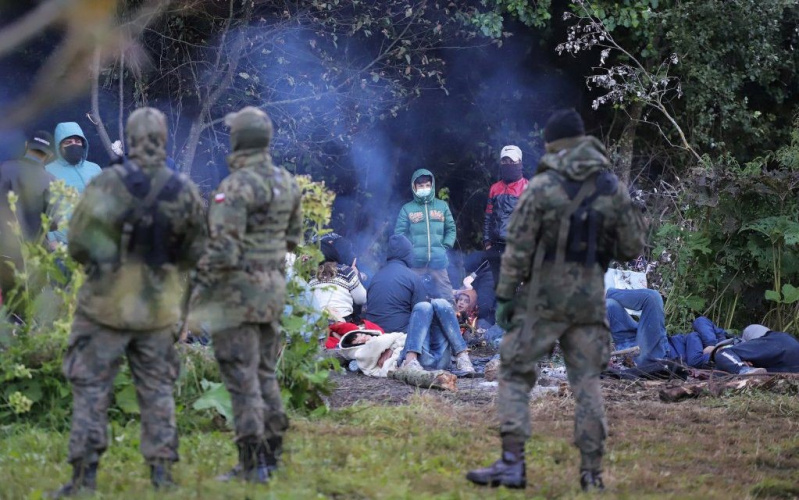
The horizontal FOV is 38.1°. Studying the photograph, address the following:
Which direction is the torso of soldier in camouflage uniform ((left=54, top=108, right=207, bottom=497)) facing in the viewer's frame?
away from the camera

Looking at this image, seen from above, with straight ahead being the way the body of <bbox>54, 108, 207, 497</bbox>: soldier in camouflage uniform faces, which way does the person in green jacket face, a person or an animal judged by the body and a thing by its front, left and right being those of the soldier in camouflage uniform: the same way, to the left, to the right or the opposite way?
the opposite way

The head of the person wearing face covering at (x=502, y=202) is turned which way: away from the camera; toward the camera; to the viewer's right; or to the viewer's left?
toward the camera

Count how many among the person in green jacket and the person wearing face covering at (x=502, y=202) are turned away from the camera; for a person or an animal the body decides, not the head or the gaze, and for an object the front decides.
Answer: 0

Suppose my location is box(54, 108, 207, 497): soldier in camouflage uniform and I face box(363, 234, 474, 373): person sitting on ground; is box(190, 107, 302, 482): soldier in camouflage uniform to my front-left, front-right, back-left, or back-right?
front-right

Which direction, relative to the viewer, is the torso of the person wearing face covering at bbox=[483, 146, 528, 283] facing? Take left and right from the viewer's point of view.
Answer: facing the viewer

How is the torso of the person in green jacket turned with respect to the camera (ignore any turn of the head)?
toward the camera

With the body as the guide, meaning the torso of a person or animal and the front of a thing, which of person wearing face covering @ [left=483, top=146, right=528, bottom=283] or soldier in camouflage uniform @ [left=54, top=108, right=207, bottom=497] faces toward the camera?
the person wearing face covering

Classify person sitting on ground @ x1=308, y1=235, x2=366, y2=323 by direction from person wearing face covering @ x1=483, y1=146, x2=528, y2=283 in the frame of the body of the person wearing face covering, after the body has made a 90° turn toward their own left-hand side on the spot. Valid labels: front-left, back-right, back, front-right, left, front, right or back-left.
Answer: back-right

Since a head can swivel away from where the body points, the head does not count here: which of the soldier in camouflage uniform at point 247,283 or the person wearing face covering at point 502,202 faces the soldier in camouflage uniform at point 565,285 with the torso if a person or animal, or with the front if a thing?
the person wearing face covering

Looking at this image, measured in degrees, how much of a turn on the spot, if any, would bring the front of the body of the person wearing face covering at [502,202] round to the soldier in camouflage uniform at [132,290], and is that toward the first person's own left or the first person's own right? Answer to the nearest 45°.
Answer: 0° — they already face them

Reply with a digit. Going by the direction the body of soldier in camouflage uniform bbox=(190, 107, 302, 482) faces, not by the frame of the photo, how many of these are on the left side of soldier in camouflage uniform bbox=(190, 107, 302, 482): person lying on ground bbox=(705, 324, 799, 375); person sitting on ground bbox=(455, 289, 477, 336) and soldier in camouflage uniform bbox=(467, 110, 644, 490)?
0

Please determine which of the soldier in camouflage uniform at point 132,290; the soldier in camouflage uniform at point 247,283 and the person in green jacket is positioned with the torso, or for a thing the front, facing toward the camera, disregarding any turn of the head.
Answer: the person in green jacket

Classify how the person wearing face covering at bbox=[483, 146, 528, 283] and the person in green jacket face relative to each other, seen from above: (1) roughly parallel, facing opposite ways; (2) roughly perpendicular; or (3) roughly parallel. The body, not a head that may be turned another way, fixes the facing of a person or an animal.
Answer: roughly parallel

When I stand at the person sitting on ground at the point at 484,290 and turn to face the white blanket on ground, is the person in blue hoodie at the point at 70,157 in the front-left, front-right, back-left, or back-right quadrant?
front-right

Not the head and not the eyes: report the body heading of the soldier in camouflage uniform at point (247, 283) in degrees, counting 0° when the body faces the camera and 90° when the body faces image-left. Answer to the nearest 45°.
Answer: approximately 135°

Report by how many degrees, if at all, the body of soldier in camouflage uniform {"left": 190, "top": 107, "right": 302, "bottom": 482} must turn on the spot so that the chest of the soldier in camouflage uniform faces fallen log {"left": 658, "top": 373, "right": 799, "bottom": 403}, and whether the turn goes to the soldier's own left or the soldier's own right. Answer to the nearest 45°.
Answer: approximately 90° to the soldier's own right

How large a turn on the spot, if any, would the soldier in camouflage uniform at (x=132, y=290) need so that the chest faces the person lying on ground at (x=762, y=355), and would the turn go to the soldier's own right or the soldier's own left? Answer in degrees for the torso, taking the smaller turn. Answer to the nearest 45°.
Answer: approximately 45° to the soldier's own right

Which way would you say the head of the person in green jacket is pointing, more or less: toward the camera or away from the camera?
toward the camera

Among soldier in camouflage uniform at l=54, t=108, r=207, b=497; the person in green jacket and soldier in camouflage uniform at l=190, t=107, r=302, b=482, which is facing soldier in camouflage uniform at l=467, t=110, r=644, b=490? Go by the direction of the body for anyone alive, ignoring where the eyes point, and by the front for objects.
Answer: the person in green jacket
